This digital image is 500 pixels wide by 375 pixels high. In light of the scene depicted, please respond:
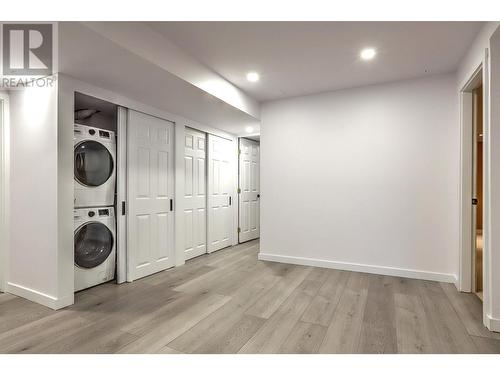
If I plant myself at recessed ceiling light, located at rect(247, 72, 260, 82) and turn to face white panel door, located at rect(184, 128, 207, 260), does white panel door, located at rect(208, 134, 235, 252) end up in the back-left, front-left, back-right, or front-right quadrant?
front-right

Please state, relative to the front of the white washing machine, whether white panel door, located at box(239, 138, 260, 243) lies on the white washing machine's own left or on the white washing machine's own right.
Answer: on the white washing machine's own left

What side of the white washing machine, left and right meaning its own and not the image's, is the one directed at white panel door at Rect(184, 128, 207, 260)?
left

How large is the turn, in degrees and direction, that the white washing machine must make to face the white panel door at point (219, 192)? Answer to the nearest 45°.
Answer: approximately 90° to its left

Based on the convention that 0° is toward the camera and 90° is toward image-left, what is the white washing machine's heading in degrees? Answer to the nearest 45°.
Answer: approximately 315°

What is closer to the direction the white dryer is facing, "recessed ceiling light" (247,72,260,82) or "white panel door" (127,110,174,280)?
the recessed ceiling light

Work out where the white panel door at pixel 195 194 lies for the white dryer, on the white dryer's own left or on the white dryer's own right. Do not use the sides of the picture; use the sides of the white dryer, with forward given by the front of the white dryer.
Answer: on the white dryer's own left

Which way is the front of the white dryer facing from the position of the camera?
facing the viewer and to the right of the viewer
